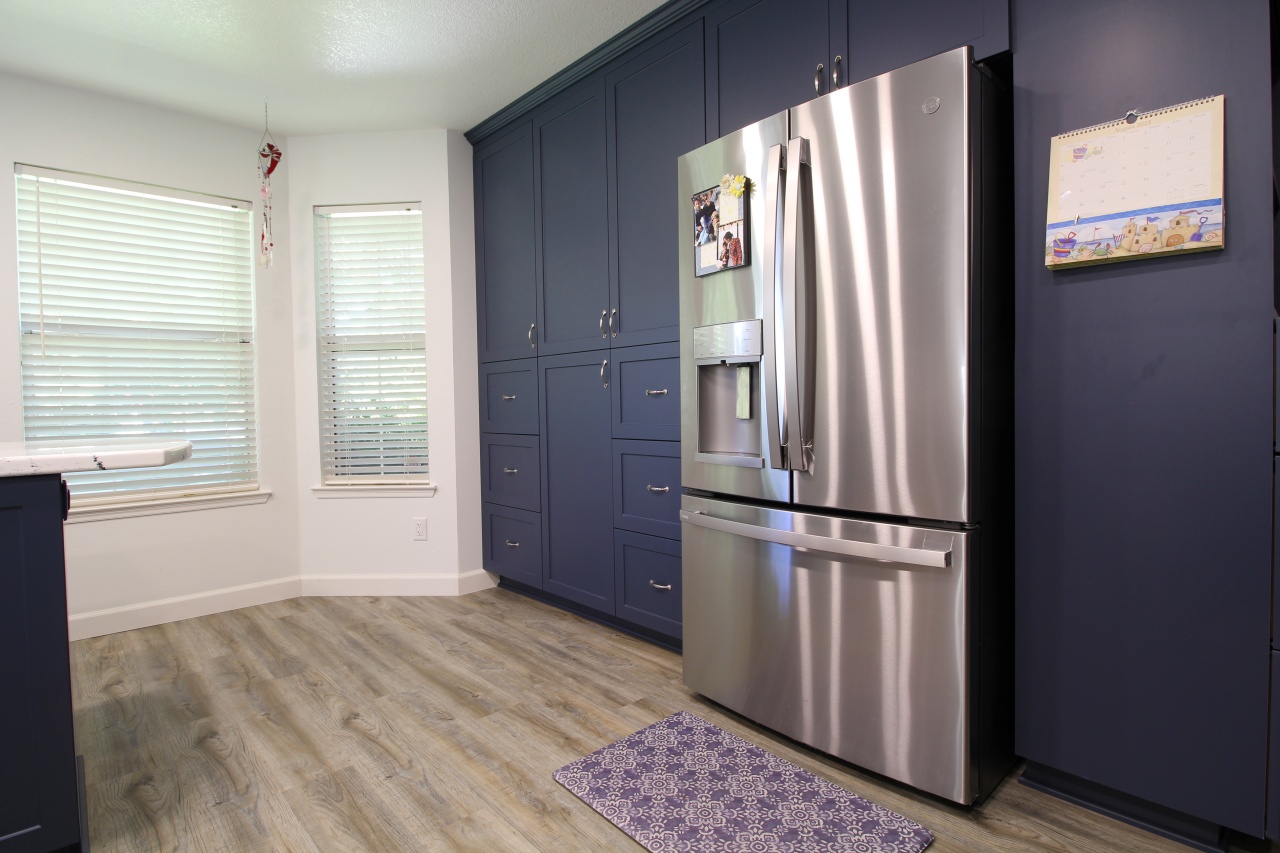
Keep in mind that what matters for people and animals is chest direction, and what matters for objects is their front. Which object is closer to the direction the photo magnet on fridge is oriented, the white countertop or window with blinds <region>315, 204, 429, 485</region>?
the white countertop

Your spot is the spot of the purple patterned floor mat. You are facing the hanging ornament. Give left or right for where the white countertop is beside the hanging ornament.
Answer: left

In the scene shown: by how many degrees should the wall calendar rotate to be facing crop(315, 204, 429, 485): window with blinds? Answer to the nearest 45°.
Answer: approximately 45° to its right

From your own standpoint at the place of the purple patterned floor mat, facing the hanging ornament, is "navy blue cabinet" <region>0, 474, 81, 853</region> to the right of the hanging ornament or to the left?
left

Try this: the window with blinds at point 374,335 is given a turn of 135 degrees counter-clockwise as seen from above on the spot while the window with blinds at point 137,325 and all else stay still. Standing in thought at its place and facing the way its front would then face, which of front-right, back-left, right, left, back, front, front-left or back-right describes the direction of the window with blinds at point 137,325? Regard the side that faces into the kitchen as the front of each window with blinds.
back-left

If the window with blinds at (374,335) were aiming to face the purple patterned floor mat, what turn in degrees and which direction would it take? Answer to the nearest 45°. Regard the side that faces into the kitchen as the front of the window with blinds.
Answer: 0° — it already faces it

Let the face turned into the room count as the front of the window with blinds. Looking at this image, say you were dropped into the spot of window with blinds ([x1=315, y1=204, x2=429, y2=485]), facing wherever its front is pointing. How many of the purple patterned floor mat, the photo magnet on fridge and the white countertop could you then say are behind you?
0

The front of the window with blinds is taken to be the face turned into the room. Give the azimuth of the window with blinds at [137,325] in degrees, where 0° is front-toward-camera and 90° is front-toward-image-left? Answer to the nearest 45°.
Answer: approximately 315°

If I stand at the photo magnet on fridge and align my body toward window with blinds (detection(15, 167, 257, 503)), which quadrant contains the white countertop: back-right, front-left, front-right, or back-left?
front-left

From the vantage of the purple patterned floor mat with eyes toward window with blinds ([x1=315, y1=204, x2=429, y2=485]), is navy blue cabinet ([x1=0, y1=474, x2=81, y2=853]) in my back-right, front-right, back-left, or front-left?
front-left

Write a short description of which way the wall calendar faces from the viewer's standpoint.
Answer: facing the viewer and to the left of the viewer

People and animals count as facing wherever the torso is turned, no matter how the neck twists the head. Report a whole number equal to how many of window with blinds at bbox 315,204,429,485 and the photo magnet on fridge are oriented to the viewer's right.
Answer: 0

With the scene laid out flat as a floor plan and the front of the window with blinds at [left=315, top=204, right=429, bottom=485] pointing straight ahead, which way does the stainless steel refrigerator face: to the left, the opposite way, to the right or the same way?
to the right

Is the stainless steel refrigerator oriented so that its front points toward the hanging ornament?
no

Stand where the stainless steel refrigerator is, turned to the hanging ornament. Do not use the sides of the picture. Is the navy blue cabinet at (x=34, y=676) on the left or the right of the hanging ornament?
left

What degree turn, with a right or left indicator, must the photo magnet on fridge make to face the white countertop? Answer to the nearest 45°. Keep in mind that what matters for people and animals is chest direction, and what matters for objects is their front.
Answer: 0° — it already faces it

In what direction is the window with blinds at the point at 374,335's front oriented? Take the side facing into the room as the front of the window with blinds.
toward the camera

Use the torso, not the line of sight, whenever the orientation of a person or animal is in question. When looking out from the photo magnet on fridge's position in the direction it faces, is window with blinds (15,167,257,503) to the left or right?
on its right
